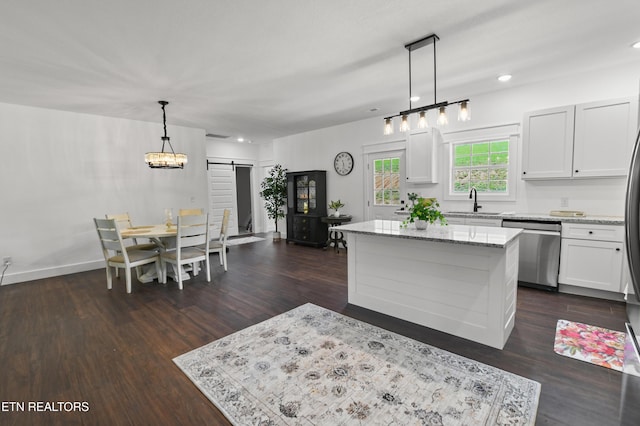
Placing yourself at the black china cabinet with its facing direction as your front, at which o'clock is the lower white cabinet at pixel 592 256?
The lower white cabinet is roughly at 9 o'clock from the black china cabinet.

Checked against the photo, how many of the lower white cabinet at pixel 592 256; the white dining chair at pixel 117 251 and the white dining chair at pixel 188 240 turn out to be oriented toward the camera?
1

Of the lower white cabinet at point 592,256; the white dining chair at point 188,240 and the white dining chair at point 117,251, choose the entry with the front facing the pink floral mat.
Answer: the lower white cabinet

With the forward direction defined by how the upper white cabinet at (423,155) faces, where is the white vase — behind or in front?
in front

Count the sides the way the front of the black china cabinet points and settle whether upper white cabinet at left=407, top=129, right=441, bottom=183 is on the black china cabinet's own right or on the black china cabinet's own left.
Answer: on the black china cabinet's own left

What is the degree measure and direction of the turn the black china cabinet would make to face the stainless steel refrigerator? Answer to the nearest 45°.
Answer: approximately 45° to its left

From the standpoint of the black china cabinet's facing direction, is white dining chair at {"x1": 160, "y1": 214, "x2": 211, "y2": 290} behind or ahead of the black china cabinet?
ahead

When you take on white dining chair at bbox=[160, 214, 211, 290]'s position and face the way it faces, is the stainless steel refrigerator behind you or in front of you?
behind

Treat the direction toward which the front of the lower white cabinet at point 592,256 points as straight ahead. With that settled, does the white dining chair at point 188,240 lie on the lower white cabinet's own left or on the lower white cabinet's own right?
on the lower white cabinet's own right

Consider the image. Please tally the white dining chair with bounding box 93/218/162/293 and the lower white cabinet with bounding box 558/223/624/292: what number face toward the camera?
1
